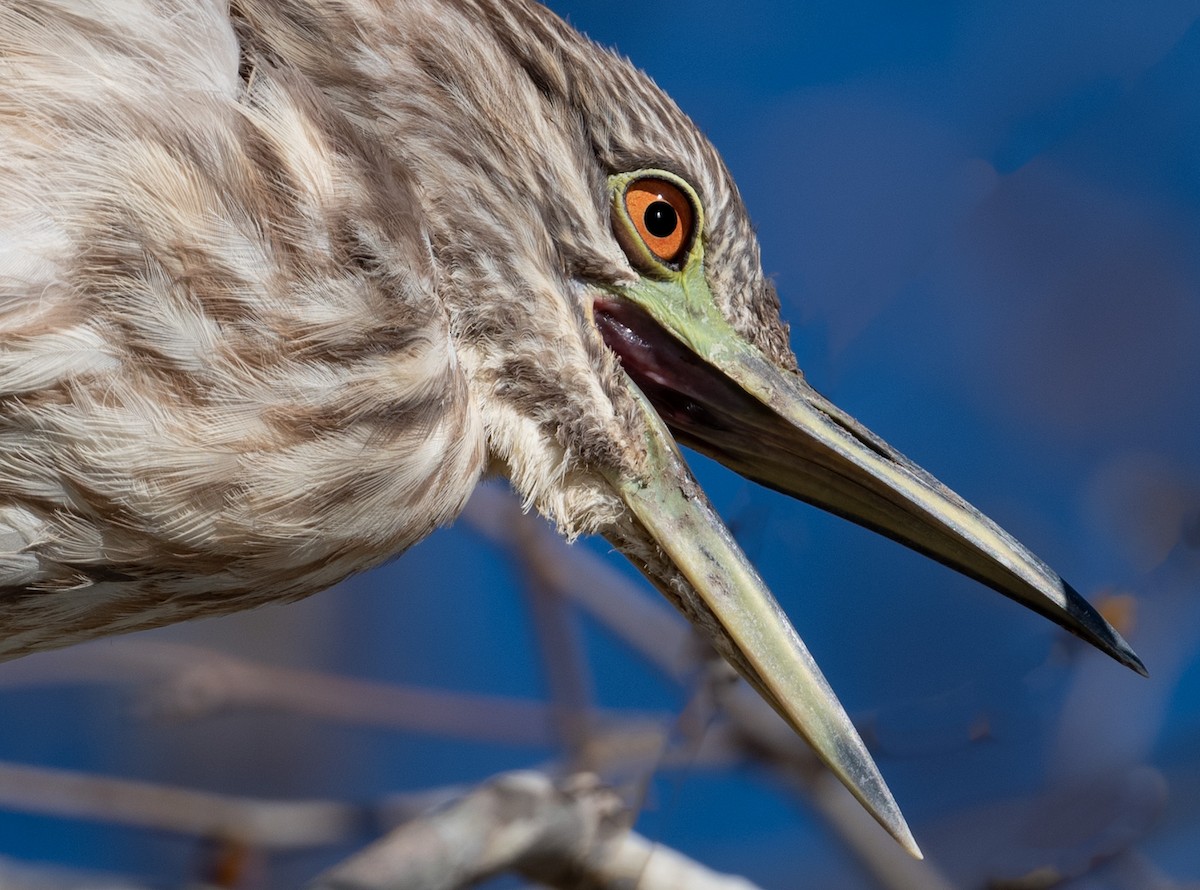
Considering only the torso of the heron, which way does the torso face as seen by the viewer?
to the viewer's right

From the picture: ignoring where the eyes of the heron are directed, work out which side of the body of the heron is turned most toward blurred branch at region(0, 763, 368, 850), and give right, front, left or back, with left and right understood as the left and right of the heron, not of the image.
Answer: left

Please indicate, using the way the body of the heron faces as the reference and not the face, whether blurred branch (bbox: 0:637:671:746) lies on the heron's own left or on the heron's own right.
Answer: on the heron's own left

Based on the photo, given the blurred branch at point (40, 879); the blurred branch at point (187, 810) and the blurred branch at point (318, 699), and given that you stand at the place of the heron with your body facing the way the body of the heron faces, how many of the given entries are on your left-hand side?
3

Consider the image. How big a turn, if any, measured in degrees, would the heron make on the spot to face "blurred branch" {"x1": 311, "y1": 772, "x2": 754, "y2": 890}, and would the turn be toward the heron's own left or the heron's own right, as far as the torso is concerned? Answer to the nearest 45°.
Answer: approximately 45° to the heron's own left

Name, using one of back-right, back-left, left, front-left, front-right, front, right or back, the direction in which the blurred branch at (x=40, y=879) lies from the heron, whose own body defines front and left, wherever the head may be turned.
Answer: left
